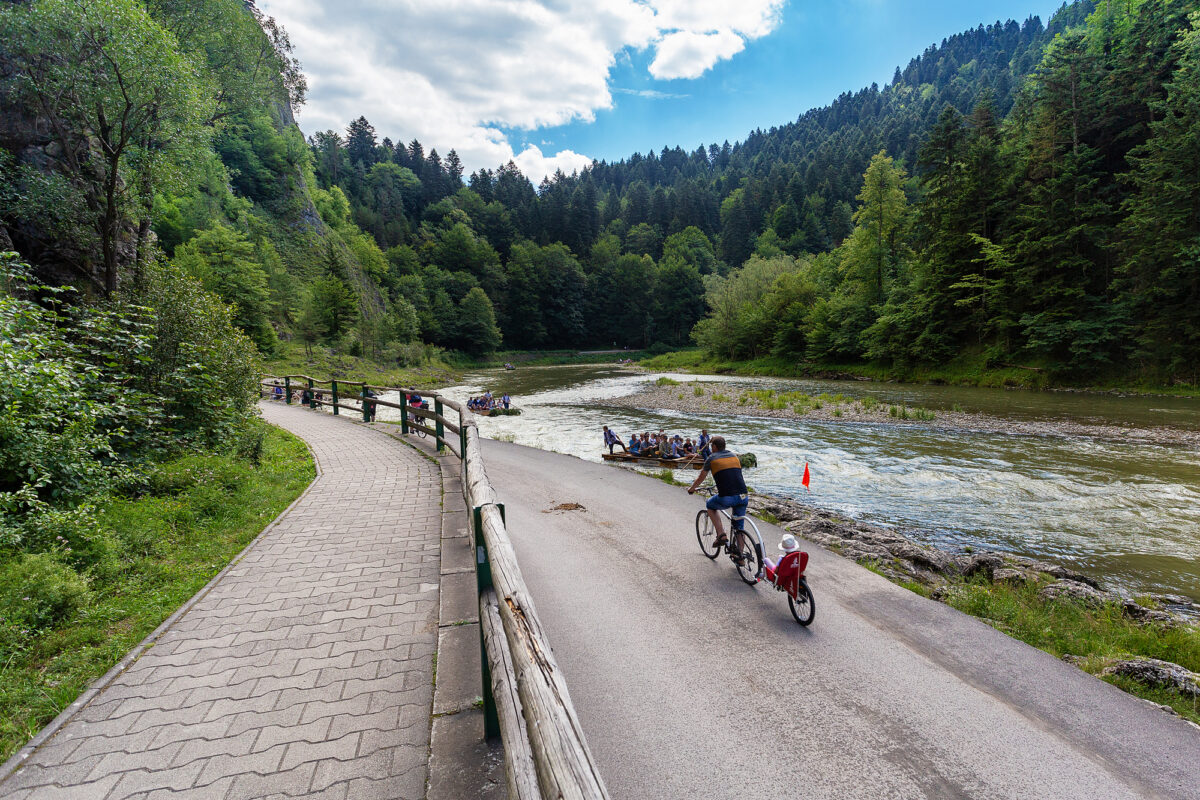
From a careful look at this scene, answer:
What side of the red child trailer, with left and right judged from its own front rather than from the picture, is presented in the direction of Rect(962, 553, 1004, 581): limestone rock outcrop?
right

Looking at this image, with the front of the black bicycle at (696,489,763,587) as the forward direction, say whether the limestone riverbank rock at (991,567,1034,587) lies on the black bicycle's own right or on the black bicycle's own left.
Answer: on the black bicycle's own right

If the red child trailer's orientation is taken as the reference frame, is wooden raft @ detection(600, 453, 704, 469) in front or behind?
in front

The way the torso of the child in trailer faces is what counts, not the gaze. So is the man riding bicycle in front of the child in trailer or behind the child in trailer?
in front

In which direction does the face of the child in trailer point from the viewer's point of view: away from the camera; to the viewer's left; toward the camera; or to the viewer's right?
away from the camera

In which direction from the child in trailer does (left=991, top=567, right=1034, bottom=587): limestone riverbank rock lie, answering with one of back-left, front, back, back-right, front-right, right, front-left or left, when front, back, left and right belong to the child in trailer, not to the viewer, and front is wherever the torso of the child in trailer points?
right

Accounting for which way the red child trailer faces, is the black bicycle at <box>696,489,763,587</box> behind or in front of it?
in front

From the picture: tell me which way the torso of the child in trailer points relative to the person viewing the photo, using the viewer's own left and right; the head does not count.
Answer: facing away from the viewer and to the left of the viewer

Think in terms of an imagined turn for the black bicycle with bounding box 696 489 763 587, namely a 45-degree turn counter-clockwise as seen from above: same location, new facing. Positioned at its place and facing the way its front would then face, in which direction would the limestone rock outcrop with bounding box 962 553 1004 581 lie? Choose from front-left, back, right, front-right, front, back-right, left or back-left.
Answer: back-right

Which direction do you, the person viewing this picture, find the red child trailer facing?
facing away from the viewer and to the left of the viewer

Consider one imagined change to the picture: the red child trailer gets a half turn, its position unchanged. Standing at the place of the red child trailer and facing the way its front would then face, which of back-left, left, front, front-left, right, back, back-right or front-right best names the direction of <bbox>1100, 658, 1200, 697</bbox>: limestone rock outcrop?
front-left

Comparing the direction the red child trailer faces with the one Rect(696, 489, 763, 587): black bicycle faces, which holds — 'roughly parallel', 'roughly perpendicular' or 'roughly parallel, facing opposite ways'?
roughly parallel

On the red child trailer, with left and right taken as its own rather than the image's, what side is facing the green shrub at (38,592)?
left

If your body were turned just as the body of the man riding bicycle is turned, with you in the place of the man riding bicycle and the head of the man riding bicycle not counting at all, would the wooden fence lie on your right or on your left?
on your left

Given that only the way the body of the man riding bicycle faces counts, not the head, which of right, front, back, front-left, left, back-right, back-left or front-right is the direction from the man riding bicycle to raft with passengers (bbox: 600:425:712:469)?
front-right

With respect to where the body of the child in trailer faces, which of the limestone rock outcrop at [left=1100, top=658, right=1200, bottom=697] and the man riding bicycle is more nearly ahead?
the man riding bicycle

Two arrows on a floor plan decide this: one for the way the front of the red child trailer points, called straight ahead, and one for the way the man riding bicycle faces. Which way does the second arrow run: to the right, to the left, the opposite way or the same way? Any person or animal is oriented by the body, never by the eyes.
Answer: the same way

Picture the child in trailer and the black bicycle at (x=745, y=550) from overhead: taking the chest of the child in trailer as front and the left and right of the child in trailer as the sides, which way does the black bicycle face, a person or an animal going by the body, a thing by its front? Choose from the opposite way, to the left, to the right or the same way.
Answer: the same way

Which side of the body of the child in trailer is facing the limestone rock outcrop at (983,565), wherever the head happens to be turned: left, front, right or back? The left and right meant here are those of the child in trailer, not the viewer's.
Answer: right
